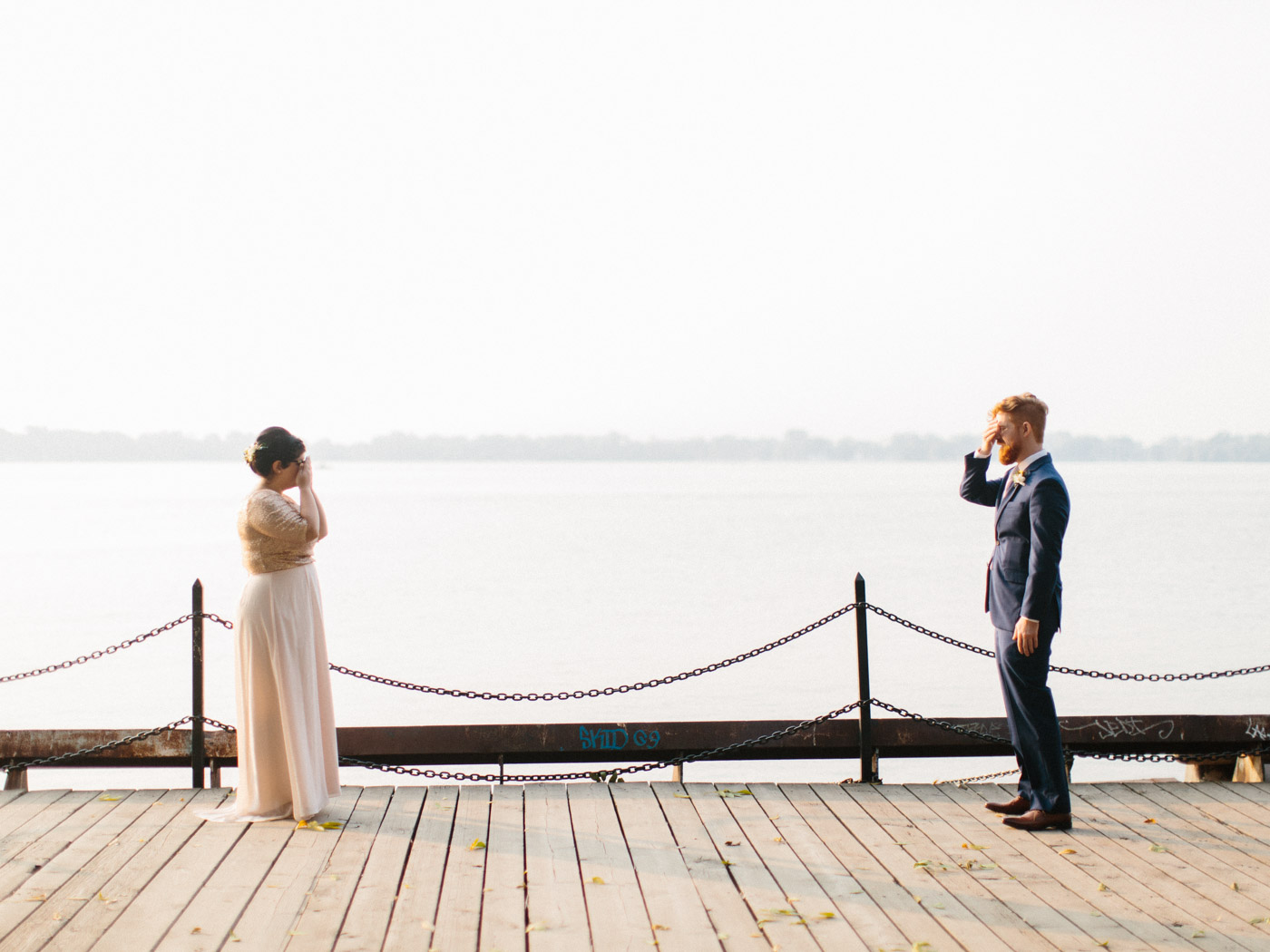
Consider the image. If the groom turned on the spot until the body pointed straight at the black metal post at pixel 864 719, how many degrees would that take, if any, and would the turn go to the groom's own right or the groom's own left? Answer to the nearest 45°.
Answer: approximately 45° to the groom's own right

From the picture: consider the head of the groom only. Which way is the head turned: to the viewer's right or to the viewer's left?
to the viewer's left

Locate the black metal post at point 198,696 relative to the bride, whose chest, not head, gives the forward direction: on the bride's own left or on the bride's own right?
on the bride's own left

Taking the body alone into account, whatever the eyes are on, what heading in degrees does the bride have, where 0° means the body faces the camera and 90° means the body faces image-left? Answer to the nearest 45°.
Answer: approximately 270°

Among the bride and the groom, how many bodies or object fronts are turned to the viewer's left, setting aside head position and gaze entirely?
1

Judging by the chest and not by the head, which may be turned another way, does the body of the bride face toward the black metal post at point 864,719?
yes

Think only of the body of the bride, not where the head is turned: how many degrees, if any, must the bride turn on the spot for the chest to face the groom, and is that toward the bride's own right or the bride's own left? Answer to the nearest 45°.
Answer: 0° — they already face them

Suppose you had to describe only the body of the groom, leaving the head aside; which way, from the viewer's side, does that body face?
to the viewer's left

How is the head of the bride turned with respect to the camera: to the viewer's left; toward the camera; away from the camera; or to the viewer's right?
to the viewer's right
